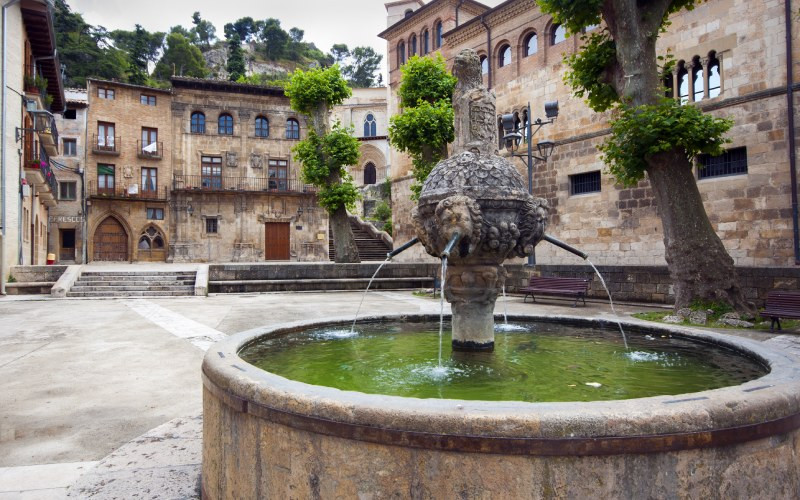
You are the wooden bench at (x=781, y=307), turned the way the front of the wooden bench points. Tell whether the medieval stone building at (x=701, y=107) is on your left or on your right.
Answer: on your right

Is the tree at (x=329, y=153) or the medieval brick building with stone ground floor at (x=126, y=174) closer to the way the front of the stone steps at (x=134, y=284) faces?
the tree

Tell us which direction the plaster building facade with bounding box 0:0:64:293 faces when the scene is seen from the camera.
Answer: facing to the right of the viewer

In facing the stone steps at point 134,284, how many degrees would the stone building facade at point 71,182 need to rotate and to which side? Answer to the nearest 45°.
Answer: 0° — it already faces it

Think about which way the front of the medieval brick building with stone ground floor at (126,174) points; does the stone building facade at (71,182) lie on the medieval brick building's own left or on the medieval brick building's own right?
on the medieval brick building's own right

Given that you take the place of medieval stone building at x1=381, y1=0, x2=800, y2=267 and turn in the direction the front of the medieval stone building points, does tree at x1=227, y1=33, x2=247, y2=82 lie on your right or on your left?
on your right

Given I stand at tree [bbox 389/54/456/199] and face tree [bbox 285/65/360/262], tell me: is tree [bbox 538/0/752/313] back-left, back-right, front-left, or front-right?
back-left

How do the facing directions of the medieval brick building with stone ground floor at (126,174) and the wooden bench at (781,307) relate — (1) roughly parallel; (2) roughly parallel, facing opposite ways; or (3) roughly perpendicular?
roughly perpendicular

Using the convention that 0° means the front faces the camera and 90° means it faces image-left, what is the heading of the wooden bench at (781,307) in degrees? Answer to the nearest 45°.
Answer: approximately 45°
